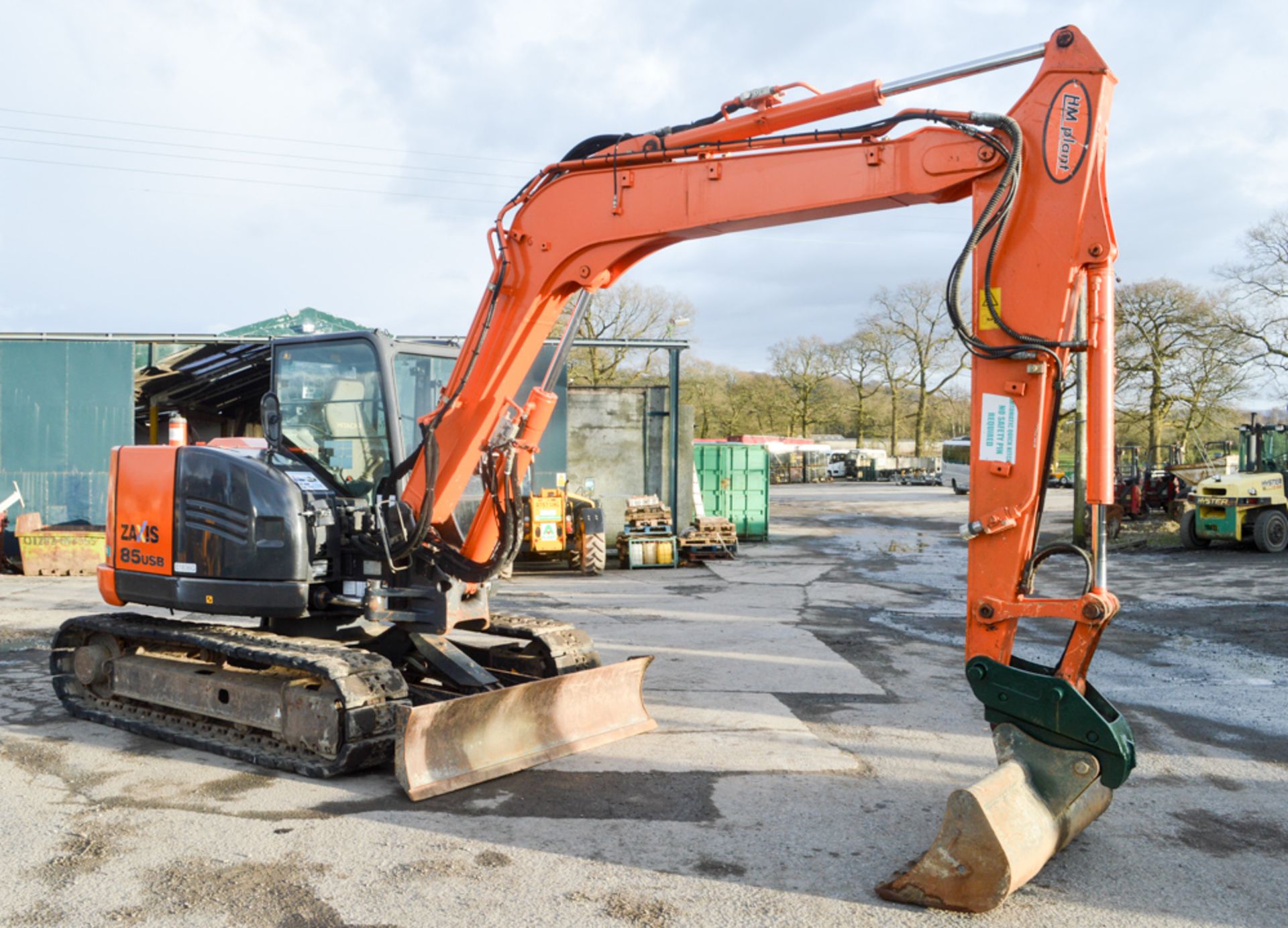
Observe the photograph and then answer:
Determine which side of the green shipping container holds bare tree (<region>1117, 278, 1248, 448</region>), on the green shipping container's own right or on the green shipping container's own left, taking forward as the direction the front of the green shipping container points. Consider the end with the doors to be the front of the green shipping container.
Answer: on the green shipping container's own left

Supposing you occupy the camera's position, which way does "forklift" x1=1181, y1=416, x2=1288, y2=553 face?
facing away from the viewer and to the right of the viewer

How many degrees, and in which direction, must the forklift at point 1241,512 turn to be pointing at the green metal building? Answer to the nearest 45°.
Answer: approximately 180°

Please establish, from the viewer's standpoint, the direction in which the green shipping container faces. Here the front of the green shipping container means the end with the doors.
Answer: facing the viewer

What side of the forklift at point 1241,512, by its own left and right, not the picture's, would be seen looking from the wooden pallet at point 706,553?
back

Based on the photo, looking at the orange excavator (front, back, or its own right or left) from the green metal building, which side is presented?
back

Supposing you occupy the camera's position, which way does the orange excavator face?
facing the viewer and to the right of the viewer
